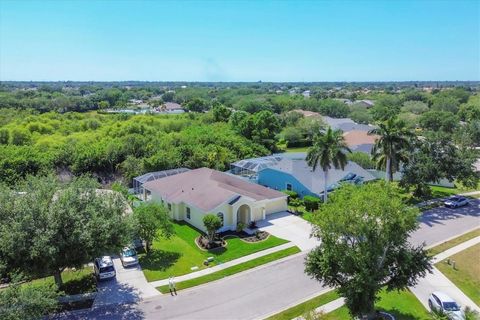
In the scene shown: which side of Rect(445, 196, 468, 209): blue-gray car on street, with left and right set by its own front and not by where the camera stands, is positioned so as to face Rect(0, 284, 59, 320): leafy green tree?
front

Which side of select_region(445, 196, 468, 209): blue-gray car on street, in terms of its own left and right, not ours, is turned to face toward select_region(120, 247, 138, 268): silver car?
front

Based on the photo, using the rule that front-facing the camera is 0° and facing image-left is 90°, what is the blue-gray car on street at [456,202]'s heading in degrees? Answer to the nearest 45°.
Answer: approximately 45°

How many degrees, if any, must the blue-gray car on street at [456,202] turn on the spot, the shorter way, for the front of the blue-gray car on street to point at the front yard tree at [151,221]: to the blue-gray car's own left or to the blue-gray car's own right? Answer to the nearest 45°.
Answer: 0° — it already faces it

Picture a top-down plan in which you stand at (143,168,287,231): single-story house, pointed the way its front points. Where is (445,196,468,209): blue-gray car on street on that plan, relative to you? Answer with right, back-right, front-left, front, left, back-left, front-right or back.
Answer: front-left

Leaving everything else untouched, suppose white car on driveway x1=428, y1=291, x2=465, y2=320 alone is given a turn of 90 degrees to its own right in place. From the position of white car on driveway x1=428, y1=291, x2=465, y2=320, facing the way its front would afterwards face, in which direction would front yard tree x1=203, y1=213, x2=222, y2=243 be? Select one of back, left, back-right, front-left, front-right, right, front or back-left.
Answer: front-right

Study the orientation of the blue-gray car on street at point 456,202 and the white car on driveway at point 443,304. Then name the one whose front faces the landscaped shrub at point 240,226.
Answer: the blue-gray car on street at point 456,202

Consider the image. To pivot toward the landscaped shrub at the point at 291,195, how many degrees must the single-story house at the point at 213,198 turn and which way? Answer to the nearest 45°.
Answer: approximately 90° to its left

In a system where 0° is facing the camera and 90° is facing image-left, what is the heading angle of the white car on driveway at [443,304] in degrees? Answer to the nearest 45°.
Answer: approximately 315°
